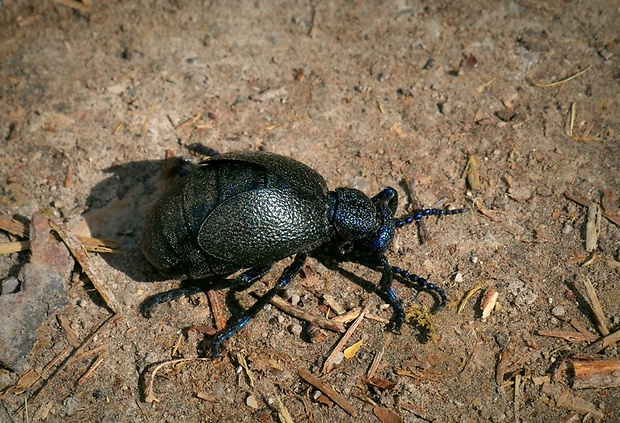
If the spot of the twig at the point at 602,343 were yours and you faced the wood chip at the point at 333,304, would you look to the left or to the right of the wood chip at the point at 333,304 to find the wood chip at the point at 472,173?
right

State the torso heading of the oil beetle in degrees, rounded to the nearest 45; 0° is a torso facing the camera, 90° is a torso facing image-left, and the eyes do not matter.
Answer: approximately 270°

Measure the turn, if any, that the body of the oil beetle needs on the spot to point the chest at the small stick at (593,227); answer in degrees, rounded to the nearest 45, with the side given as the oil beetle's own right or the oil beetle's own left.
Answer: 0° — it already faces it

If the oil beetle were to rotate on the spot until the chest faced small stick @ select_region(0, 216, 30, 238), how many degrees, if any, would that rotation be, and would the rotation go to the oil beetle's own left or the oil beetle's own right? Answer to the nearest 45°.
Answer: approximately 180°

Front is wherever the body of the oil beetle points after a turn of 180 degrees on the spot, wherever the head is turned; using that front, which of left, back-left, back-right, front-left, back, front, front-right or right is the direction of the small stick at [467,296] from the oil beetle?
back

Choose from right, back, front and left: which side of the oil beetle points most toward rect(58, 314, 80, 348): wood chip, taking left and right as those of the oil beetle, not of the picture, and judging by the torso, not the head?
back

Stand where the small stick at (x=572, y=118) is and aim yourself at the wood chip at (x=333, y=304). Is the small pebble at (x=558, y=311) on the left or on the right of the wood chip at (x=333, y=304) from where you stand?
left

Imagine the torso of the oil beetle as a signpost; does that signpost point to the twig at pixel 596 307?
yes

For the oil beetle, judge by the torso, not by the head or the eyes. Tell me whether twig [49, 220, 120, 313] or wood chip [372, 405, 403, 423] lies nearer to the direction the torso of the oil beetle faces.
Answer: the wood chip

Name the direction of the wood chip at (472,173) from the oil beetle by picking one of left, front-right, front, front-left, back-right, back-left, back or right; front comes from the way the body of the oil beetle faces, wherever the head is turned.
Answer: front-left

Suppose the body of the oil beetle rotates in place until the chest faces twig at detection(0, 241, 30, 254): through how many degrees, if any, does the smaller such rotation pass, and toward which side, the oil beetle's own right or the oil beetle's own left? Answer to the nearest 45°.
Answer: approximately 180°
